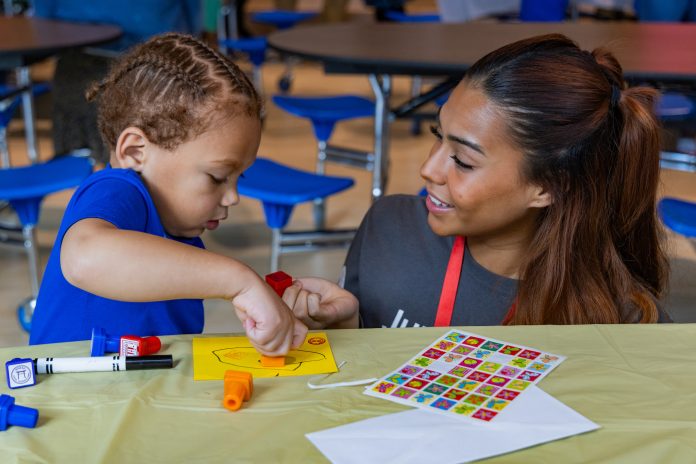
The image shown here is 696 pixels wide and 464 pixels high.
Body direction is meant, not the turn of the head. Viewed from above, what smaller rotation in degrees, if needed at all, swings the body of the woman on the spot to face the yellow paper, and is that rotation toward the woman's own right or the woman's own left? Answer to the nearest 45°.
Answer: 0° — they already face it

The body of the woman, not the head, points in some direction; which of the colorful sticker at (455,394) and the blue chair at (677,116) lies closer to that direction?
the colorful sticker

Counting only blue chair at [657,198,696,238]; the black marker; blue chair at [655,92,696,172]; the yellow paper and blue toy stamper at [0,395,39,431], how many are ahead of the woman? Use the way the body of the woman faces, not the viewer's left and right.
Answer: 3

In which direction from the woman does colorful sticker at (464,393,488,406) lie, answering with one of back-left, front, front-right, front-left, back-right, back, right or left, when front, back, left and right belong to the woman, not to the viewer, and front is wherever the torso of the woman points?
front-left

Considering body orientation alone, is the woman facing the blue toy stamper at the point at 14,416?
yes

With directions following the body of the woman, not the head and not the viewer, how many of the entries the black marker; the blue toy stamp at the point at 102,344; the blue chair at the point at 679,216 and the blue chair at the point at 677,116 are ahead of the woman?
2

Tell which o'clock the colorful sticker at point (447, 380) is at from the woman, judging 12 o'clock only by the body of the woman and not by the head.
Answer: The colorful sticker is roughly at 11 o'clock from the woman.

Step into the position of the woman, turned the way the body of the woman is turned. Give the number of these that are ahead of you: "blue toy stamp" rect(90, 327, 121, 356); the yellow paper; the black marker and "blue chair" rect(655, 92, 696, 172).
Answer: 3

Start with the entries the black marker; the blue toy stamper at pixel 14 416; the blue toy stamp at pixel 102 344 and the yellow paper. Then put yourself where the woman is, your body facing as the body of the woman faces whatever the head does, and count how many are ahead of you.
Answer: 4

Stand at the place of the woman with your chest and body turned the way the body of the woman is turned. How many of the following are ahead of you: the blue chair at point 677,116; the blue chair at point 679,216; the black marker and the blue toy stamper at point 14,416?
2

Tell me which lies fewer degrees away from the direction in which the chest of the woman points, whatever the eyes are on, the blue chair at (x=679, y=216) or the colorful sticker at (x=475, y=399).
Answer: the colorful sticker

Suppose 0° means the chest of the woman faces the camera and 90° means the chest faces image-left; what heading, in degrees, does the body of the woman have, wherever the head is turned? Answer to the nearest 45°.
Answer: approximately 45°

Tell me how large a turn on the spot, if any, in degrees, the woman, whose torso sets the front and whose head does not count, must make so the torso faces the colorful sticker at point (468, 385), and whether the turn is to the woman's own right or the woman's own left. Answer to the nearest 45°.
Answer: approximately 45° to the woman's own left

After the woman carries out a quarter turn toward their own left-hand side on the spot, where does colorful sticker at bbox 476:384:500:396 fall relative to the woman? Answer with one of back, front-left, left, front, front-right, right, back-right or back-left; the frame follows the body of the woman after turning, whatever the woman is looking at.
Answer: front-right

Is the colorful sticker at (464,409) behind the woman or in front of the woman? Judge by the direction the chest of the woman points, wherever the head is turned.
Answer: in front

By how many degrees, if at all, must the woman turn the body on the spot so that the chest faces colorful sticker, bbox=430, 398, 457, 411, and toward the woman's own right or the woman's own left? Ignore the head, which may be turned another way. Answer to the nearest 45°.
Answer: approximately 45° to the woman's own left
